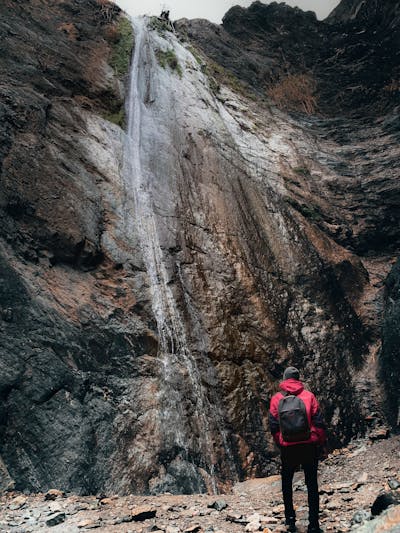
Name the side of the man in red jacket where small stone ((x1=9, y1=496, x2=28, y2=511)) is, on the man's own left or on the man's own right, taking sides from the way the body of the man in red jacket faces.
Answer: on the man's own left

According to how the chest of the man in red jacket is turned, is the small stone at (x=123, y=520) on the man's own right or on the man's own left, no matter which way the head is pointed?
on the man's own left

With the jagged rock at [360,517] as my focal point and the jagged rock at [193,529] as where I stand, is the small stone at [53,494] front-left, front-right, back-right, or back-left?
back-left

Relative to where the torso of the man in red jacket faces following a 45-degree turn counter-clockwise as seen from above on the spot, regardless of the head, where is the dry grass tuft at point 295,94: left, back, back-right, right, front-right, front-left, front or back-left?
front-right

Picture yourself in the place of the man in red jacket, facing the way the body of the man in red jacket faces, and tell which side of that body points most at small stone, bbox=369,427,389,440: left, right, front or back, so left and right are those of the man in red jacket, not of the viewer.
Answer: front

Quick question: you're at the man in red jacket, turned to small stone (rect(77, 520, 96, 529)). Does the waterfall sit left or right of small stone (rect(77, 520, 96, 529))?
right

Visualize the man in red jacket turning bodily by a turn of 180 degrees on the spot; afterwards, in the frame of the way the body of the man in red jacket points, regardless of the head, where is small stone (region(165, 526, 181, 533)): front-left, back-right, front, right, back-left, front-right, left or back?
right

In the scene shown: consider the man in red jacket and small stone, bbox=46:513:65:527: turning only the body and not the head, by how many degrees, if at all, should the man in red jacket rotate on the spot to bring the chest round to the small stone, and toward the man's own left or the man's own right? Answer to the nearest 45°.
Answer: approximately 90° to the man's own left

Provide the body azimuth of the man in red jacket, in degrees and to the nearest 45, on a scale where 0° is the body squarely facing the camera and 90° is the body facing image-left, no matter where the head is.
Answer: approximately 180°
